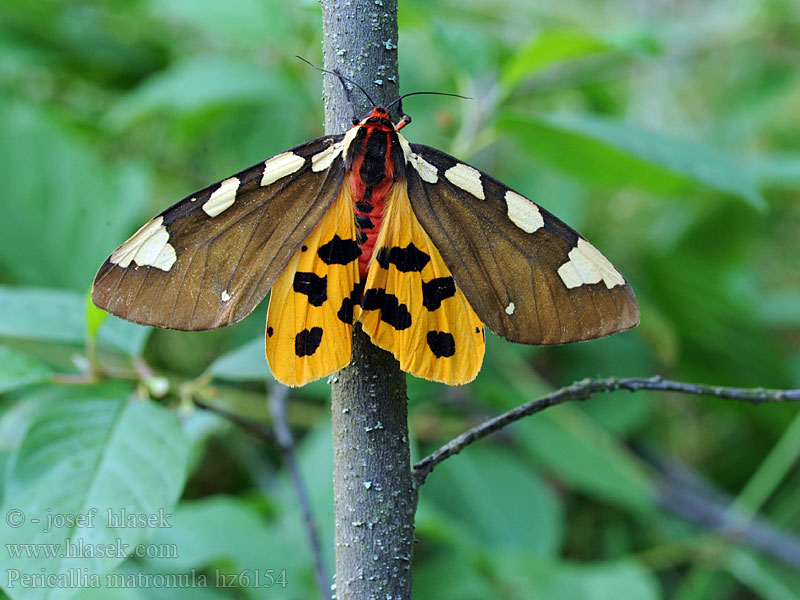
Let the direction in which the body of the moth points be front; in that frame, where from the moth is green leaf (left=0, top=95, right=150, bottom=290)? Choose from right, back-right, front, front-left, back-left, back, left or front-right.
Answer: front-left

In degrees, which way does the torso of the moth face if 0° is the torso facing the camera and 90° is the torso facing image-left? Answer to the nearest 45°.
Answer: approximately 180°
